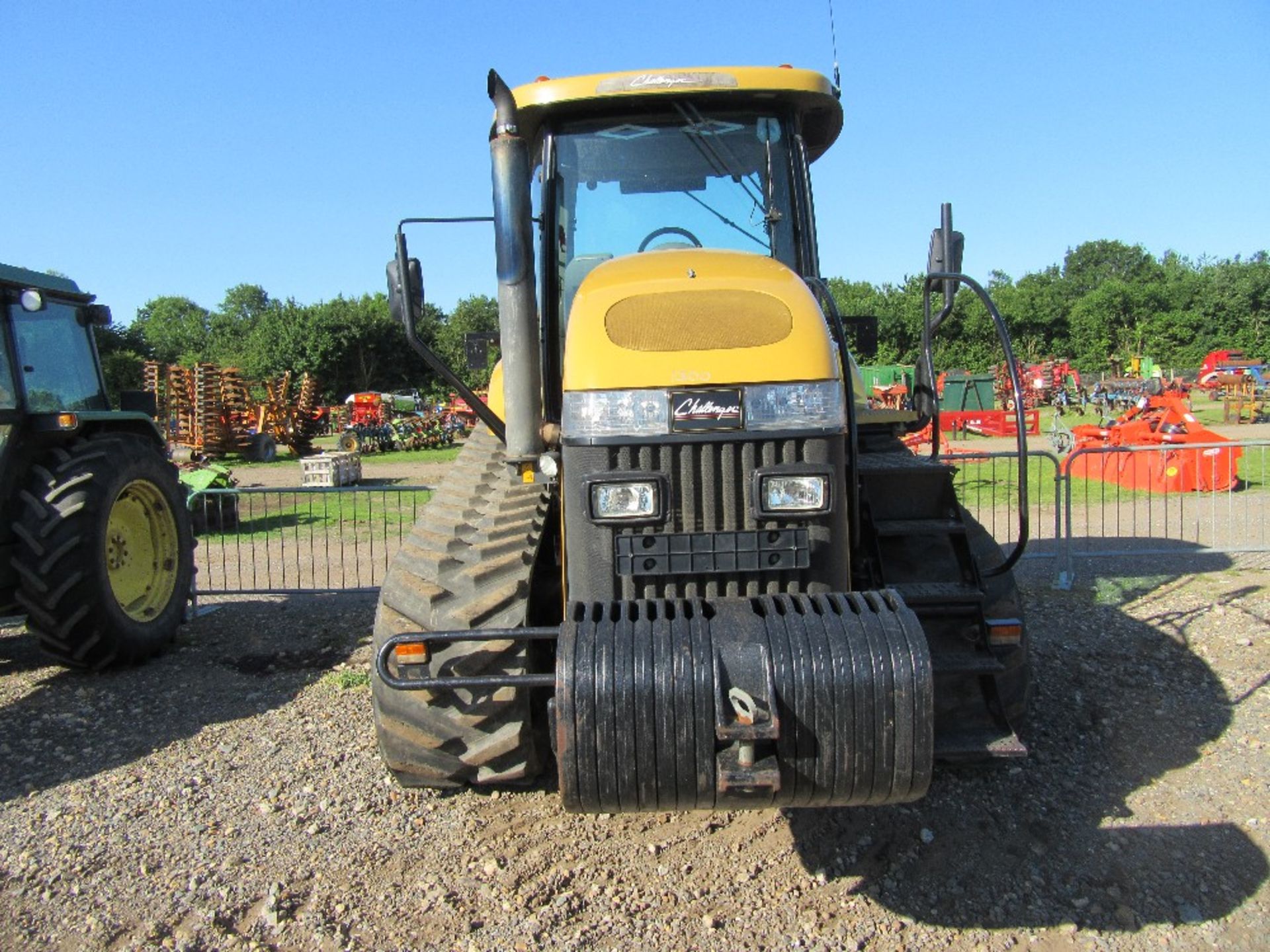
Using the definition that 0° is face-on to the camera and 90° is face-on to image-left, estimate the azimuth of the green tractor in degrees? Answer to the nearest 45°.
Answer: approximately 45°

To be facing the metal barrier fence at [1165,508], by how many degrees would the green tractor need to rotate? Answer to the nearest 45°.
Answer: approximately 135° to its left

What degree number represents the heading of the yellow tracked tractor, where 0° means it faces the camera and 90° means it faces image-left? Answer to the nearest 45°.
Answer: approximately 0°

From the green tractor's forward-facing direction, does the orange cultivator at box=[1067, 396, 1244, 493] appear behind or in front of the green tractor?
behind

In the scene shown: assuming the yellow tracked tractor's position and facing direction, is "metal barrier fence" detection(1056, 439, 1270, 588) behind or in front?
behind

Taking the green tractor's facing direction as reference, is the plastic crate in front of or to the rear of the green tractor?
to the rear

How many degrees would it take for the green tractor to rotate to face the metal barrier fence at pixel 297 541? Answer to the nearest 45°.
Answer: approximately 180°

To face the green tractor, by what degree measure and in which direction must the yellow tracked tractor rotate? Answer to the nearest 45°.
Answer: approximately 135° to its right

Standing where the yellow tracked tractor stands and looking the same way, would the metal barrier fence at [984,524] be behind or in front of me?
behind
